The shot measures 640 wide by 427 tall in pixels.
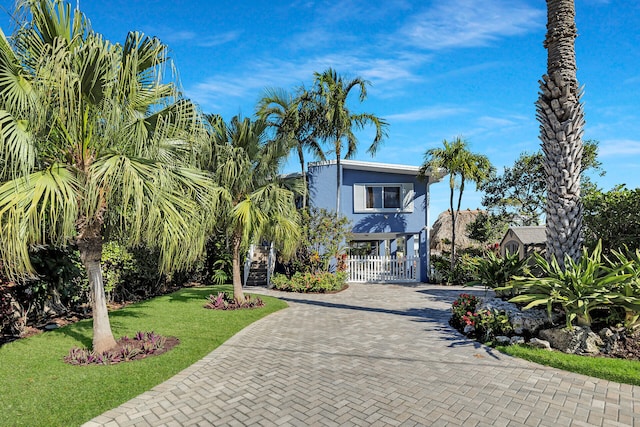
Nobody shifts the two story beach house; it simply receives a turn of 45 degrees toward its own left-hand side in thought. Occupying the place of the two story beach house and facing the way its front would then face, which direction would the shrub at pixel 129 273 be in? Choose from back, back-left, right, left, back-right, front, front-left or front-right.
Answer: right

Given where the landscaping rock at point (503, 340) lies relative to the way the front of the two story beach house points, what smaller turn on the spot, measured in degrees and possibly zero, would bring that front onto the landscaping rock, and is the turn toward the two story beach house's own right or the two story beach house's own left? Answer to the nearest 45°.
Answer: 0° — it already faces it

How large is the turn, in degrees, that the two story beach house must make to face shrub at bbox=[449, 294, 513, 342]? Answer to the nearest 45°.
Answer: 0° — it already faces it

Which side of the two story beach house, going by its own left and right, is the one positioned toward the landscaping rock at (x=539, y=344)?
front

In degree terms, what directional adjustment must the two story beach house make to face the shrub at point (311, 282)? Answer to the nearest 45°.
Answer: approximately 45° to its right

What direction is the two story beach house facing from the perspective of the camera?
toward the camera

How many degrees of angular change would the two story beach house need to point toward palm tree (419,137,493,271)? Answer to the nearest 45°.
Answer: approximately 45° to its left

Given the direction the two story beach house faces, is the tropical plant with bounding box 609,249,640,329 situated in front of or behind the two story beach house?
in front

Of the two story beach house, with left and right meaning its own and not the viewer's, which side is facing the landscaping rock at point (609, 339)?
front

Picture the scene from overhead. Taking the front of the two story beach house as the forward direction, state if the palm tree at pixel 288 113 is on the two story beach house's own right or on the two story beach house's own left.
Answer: on the two story beach house's own right

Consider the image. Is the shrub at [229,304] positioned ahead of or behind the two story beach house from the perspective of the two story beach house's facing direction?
ahead
